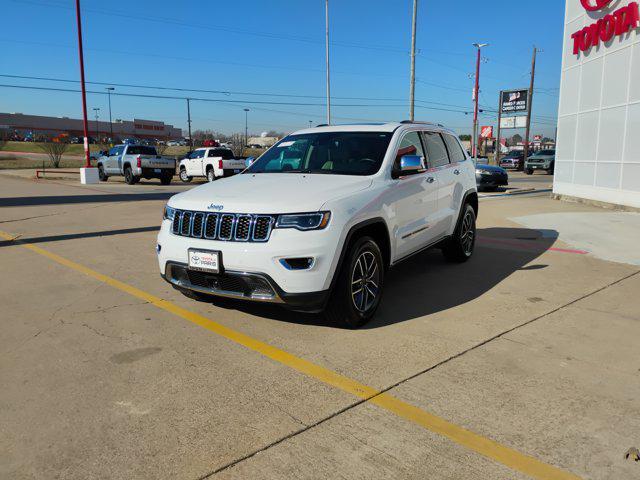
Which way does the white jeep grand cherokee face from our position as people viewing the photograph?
facing the viewer and to the left of the viewer

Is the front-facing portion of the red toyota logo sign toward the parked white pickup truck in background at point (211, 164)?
no

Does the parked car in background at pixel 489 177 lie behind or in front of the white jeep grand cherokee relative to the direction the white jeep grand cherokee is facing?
behind

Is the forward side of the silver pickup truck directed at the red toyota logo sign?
no

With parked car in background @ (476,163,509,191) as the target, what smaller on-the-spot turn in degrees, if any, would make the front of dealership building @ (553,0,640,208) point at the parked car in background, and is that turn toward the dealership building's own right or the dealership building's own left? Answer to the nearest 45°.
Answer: approximately 90° to the dealership building's own right

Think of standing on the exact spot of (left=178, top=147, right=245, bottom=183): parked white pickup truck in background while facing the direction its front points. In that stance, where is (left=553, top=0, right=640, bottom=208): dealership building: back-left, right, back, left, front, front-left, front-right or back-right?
back

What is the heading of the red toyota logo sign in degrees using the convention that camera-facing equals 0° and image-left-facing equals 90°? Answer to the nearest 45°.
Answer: approximately 45°

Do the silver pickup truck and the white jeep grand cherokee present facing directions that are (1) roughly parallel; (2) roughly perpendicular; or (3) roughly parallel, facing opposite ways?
roughly perpendicular

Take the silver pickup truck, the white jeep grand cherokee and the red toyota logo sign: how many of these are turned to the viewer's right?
0

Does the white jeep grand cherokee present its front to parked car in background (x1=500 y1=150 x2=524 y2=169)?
no

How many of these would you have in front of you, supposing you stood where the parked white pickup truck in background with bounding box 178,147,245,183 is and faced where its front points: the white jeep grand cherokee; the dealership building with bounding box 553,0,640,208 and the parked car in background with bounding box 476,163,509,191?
0

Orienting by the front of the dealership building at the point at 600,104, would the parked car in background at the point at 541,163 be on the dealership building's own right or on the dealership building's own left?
on the dealership building's own right

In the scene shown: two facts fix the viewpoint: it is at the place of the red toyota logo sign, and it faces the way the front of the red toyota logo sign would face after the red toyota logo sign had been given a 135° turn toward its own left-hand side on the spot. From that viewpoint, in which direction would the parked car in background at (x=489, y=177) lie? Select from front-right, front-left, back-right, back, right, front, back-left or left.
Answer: back-left

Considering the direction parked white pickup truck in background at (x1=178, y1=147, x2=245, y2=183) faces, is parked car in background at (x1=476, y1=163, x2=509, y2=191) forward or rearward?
rearward

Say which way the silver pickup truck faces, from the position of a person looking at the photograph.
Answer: facing away from the viewer and to the left of the viewer

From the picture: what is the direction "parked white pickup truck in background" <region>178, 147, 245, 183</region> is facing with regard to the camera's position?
facing away from the viewer and to the left of the viewer

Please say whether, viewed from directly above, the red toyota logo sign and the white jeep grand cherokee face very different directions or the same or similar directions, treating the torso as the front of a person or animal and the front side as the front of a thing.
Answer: same or similar directions

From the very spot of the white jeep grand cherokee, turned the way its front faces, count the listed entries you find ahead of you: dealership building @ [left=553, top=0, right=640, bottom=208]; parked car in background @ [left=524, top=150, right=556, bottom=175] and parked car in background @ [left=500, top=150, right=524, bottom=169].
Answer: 0

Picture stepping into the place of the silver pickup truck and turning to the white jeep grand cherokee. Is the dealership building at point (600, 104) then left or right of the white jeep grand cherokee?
left

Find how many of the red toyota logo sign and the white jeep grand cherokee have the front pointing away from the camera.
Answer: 0
